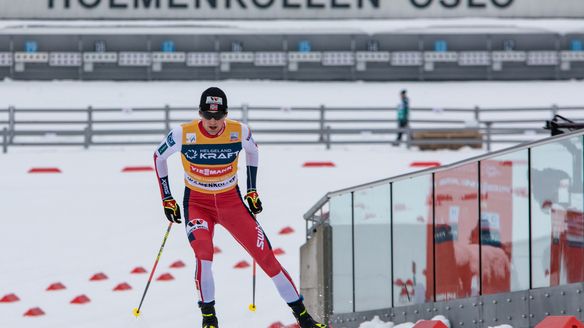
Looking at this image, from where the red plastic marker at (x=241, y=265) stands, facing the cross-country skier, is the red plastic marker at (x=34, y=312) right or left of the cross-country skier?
right

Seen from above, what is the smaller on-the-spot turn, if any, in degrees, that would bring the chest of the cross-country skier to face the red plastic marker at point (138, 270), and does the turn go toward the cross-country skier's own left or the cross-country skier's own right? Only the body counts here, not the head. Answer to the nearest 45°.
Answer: approximately 180°

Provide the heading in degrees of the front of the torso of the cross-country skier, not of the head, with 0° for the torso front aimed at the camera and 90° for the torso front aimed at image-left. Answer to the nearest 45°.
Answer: approximately 0°

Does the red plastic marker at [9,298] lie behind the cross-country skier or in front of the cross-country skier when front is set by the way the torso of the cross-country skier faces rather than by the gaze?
behind

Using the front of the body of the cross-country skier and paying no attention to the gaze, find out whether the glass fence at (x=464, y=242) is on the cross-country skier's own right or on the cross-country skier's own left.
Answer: on the cross-country skier's own left

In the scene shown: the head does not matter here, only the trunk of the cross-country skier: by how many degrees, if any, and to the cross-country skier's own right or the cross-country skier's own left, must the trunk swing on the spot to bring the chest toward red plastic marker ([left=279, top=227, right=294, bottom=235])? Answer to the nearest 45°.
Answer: approximately 180°

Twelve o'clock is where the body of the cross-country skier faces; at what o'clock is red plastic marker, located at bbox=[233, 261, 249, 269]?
The red plastic marker is roughly at 6 o'clock from the cross-country skier.
